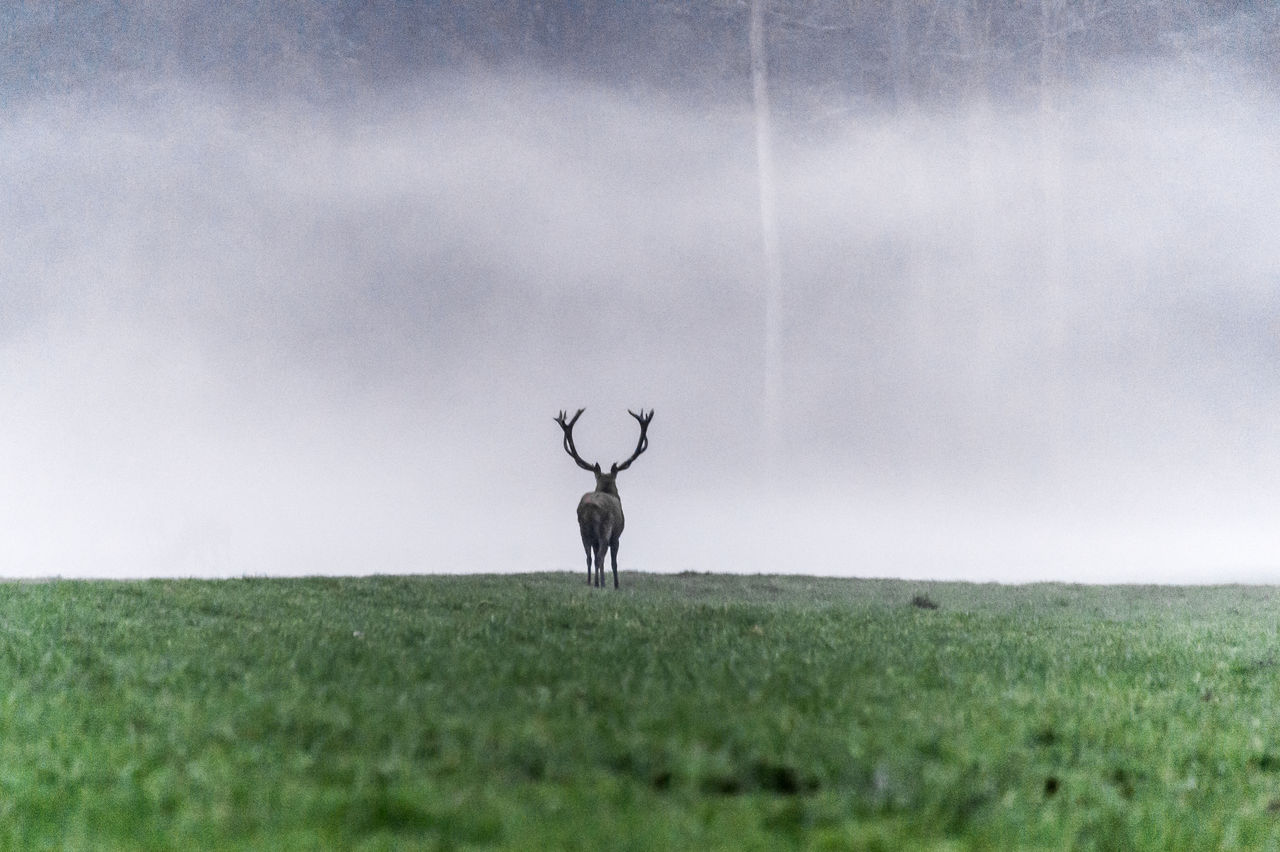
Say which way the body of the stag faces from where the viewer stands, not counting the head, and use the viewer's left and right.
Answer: facing away from the viewer
